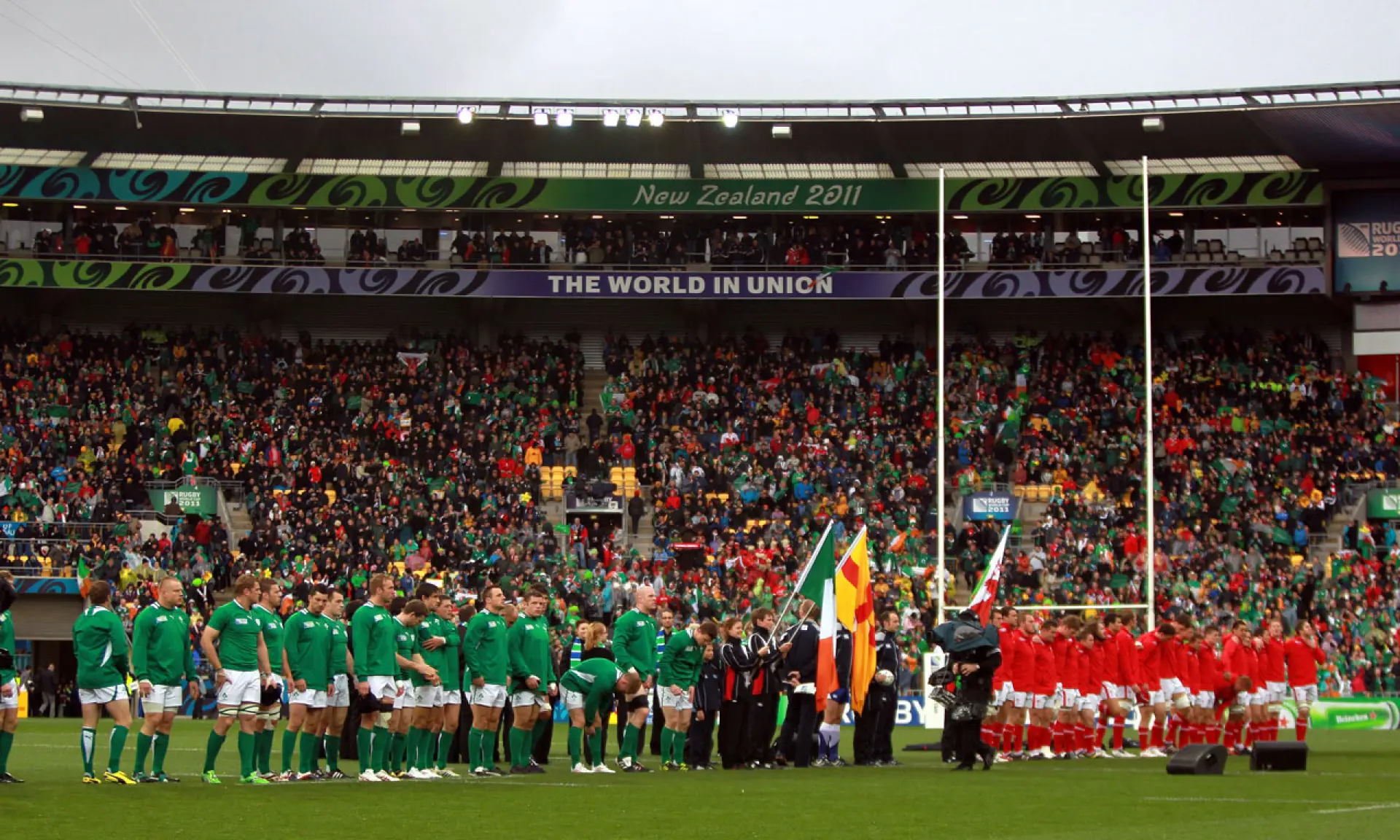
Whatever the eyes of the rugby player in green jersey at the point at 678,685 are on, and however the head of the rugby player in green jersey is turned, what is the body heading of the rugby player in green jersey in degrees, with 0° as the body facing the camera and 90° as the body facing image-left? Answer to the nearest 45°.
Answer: approximately 315°

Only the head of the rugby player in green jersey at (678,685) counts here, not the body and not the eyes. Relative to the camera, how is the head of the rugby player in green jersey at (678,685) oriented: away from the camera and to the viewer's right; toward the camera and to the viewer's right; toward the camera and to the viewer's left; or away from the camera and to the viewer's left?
toward the camera and to the viewer's right

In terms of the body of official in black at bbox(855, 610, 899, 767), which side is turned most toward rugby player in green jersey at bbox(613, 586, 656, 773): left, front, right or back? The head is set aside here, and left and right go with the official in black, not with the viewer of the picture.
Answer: right

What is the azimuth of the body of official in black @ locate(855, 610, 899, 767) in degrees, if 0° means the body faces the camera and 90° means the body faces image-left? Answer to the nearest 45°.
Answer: approximately 315°

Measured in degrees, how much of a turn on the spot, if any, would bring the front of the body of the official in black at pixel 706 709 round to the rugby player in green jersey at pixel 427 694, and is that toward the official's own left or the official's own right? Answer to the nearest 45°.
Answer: approximately 90° to the official's own right

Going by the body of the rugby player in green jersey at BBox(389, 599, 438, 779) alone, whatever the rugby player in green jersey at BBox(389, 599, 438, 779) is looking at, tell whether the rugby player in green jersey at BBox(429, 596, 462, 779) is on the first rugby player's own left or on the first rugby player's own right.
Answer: on the first rugby player's own left
